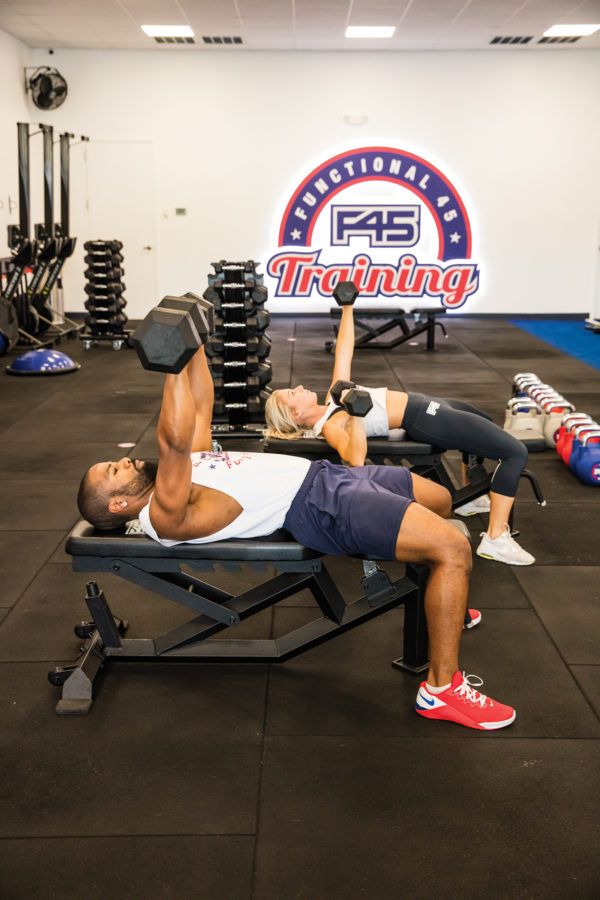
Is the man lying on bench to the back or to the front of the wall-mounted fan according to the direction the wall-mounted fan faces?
to the front

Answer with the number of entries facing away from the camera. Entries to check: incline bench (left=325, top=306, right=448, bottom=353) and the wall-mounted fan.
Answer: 0

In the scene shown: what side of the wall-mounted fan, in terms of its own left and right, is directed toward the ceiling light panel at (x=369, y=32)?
front

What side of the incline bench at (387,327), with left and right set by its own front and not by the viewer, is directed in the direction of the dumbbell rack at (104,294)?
back

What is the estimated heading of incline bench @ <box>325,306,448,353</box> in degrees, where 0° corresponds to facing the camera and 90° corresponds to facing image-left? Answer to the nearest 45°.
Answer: approximately 270°

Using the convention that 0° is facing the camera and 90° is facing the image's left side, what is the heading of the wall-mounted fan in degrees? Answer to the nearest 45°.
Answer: approximately 315°

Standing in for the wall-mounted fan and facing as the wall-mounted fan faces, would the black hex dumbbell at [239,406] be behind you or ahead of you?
ahead

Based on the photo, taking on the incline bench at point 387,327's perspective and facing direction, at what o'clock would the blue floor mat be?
The blue floor mat is roughly at 11 o'clock from the incline bench.

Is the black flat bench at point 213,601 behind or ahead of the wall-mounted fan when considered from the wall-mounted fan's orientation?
ahead

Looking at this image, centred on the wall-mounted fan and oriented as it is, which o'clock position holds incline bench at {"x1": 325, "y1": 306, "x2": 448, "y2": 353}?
The incline bench is roughly at 12 o'clock from the wall-mounted fan.
